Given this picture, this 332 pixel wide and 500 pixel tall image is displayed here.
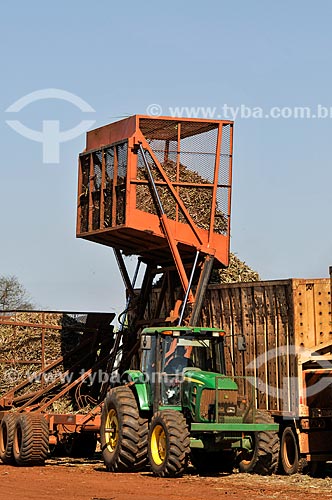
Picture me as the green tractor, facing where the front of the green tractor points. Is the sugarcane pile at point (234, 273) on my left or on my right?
on my left

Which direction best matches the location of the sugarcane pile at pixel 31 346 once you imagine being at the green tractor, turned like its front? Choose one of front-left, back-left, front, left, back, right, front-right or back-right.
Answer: back

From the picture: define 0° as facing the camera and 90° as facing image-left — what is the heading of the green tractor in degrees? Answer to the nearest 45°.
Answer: approximately 315°

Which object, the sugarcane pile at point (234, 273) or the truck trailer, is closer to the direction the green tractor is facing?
the truck trailer
